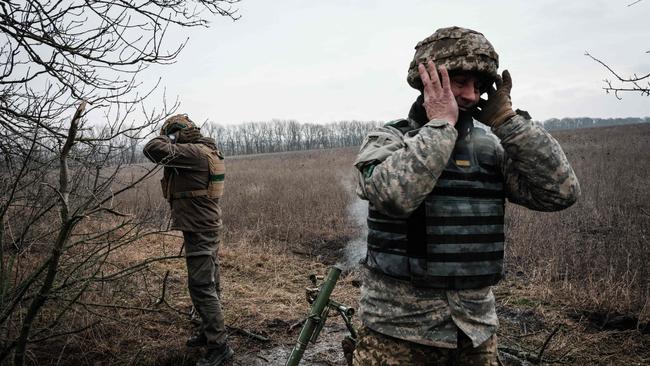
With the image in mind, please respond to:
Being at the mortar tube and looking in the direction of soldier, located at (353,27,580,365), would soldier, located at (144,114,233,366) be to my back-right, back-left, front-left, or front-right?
back-right

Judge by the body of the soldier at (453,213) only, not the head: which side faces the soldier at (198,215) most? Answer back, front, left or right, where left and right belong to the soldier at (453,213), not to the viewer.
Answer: back

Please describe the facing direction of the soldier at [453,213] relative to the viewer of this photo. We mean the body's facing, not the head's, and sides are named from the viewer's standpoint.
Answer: facing the viewer and to the right of the viewer

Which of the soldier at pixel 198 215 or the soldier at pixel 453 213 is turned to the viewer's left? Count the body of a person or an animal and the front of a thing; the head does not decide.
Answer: the soldier at pixel 198 215

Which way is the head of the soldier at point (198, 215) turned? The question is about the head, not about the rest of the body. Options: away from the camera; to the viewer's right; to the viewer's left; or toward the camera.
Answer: to the viewer's left
